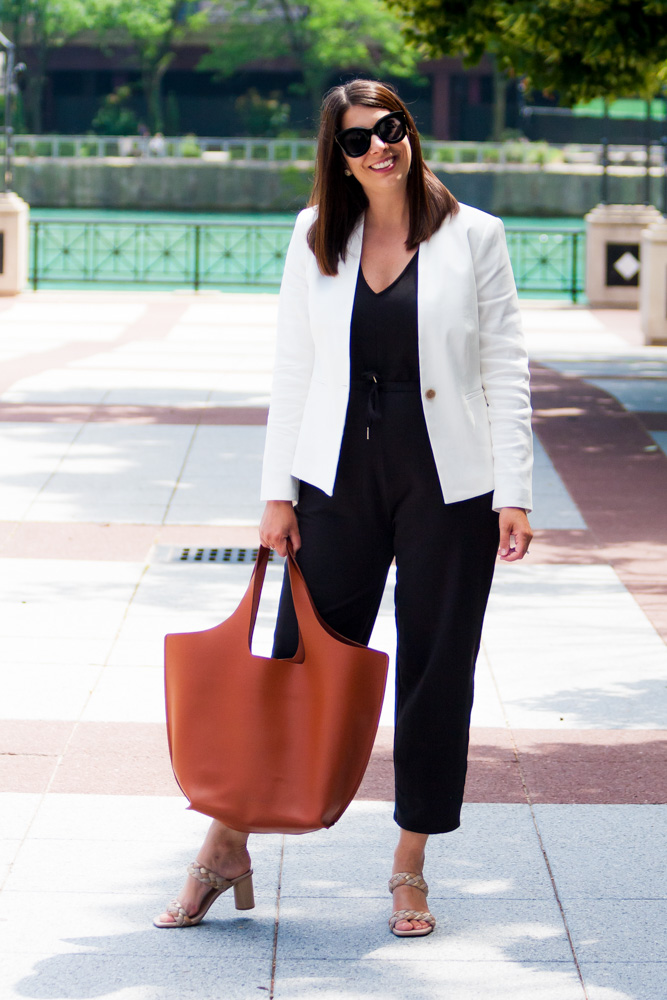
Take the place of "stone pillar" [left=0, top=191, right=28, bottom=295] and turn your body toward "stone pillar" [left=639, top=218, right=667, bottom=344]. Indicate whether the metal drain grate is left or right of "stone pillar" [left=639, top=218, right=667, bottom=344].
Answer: right

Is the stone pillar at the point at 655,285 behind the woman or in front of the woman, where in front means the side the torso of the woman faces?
behind

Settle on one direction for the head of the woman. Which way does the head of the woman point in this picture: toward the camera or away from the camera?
toward the camera

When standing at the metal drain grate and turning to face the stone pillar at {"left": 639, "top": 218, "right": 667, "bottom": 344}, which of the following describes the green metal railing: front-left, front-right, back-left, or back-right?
front-left

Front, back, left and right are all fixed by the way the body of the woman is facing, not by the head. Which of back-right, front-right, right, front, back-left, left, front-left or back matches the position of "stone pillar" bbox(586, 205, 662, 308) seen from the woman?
back

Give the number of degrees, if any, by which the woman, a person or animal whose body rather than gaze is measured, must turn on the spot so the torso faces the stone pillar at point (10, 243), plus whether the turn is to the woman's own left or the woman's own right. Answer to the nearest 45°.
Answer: approximately 180°

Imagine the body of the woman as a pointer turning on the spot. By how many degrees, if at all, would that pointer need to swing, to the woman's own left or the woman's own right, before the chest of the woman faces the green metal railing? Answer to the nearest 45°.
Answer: approximately 180°

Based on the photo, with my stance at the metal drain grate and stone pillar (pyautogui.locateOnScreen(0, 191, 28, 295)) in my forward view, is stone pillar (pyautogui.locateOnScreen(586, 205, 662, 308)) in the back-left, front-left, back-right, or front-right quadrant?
front-right

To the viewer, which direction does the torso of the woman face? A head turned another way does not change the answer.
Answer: toward the camera

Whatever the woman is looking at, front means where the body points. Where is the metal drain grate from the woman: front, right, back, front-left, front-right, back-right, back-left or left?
back
